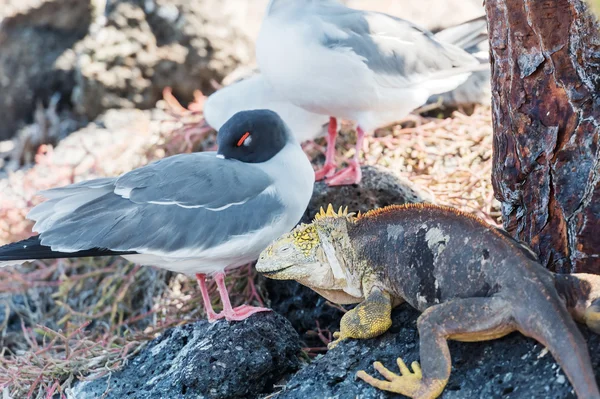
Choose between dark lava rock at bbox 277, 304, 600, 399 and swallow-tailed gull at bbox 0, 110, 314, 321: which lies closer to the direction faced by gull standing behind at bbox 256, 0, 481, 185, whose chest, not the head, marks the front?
the swallow-tailed gull

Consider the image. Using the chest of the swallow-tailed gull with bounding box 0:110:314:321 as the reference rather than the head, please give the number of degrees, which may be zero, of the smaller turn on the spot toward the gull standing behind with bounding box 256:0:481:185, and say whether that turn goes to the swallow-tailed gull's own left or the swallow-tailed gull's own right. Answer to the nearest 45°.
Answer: approximately 45° to the swallow-tailed gull's own left

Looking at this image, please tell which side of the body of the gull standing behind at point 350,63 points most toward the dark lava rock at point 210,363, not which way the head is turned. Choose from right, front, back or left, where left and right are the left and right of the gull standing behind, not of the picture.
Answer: left

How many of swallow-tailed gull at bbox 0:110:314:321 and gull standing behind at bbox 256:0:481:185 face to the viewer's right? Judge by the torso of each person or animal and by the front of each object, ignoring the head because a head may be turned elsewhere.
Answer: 1

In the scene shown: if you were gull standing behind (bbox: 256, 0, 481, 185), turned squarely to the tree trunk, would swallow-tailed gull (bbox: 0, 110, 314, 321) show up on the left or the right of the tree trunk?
right

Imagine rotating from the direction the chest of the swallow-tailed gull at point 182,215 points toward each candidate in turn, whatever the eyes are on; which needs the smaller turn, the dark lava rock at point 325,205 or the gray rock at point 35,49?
the dark lava rock

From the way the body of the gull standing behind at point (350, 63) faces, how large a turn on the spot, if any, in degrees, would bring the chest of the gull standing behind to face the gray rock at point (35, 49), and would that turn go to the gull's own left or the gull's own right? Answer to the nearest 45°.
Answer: approximately 45° to the gull's own right

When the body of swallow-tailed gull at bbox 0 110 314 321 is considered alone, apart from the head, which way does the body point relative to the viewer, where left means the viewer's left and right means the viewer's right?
facing to the right of the viewer

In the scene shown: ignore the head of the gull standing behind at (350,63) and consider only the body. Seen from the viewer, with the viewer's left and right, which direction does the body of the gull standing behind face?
facing to the left of the viewer

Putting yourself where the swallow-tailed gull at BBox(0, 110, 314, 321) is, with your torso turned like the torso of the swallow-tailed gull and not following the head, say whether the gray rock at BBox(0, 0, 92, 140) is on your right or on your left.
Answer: on your left

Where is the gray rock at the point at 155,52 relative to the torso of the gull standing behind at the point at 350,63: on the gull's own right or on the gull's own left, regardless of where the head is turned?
on the gull's own right

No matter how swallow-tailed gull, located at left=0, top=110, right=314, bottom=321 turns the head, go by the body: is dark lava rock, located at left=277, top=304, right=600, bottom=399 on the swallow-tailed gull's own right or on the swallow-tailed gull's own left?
on the swallow-tailed gull's own right

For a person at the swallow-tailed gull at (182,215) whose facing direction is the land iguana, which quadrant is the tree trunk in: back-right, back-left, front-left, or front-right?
front-left

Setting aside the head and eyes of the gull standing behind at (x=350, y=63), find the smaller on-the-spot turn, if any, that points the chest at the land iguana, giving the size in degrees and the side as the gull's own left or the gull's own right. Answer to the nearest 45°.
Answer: approximately 90° to the gull's own left

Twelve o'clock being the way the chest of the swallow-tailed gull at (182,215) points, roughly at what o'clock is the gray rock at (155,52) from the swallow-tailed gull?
The gray rock is roughly at 9 o'clock from the swallow-tailed gull.

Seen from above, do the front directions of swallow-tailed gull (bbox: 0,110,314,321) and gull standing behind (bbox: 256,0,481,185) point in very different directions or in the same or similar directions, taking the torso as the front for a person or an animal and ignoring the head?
very different directions

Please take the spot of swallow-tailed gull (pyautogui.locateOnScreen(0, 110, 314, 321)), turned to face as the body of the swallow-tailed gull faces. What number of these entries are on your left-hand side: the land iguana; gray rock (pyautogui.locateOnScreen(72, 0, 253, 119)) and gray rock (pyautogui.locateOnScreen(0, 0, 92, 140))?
2

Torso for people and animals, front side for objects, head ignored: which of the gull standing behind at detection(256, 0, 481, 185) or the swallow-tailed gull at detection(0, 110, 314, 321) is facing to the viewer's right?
the swallow-tailed gull
